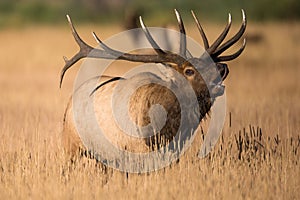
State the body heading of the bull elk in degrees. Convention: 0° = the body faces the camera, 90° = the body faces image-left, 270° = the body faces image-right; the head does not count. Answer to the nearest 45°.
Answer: approximately 270°
